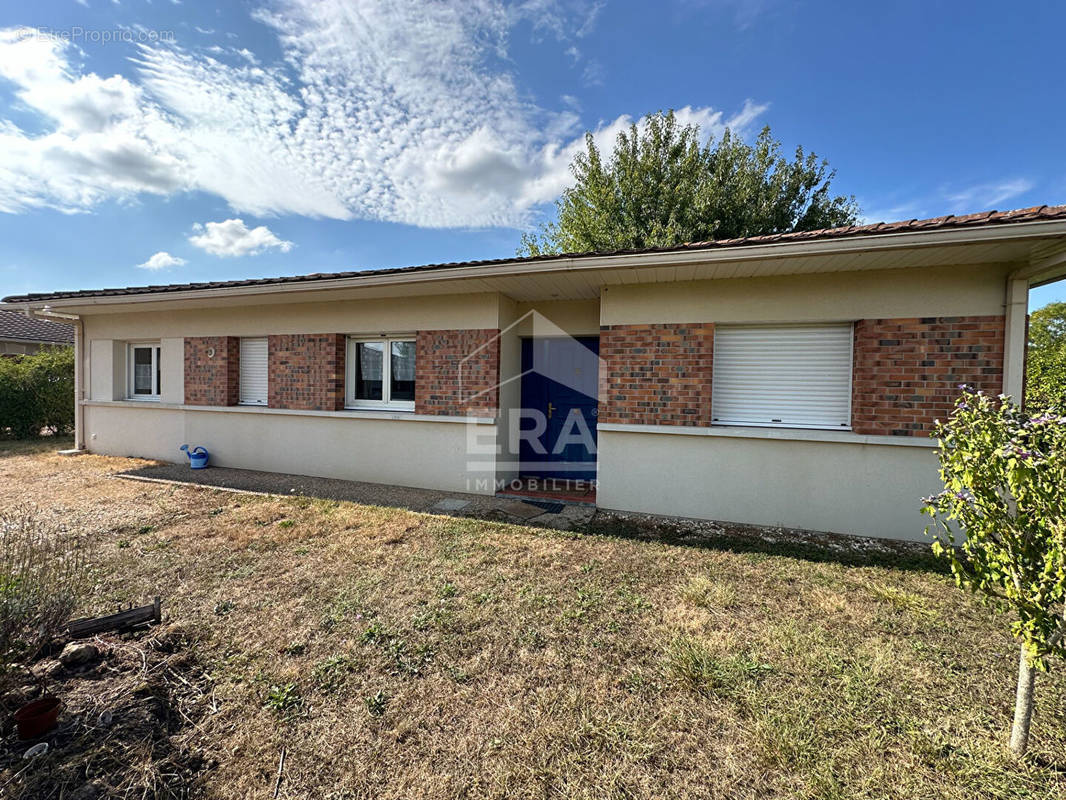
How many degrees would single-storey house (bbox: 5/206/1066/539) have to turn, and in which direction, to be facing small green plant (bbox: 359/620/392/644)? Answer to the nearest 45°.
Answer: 0° — it already faces it

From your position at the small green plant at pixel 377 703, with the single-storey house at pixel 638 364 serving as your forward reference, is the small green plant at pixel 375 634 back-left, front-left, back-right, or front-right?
front-left

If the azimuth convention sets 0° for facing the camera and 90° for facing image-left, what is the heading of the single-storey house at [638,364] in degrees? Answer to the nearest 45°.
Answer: approximately 45°

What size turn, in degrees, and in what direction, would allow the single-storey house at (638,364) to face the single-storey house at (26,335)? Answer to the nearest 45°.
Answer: approximately 90° to its right

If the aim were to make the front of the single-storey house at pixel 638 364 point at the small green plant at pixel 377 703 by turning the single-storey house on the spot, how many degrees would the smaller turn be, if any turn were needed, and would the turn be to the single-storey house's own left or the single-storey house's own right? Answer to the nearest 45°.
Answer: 0° — it already faces it

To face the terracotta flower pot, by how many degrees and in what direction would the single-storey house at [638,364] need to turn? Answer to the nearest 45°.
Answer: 0° — it already faces it

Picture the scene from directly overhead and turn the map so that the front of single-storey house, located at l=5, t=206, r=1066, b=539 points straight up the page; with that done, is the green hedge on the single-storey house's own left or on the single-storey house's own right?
on the single-storey house's own right

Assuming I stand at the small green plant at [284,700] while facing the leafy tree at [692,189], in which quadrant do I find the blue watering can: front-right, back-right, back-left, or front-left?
front-left

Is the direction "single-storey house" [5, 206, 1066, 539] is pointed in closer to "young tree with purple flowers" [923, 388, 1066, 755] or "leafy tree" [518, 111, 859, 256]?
the young tree with purple flowers

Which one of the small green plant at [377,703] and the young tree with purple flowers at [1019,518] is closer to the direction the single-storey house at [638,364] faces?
the small green plant

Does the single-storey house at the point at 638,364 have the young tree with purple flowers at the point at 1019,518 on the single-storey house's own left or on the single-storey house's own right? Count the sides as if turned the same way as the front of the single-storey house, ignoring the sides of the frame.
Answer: on the single-storey house's own left

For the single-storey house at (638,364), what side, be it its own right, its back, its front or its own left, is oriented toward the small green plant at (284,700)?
front

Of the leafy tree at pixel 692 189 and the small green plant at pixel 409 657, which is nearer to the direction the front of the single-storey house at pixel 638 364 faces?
the small green plant
